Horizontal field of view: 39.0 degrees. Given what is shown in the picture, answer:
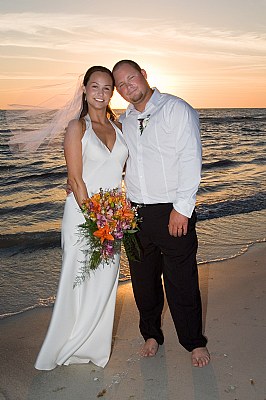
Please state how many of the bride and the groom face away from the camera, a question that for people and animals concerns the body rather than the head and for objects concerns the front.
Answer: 0

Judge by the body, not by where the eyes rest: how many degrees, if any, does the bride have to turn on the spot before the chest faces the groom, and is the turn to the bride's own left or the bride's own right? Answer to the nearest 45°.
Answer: approximately 45° to the bride's own left

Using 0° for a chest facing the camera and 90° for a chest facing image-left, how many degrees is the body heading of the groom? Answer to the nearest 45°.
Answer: approximately 45°

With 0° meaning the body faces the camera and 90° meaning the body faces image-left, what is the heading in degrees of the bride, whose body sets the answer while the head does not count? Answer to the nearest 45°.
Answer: approximately 315°

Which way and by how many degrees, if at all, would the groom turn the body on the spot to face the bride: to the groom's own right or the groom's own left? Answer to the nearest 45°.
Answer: approximately 45° to the groom's own right
